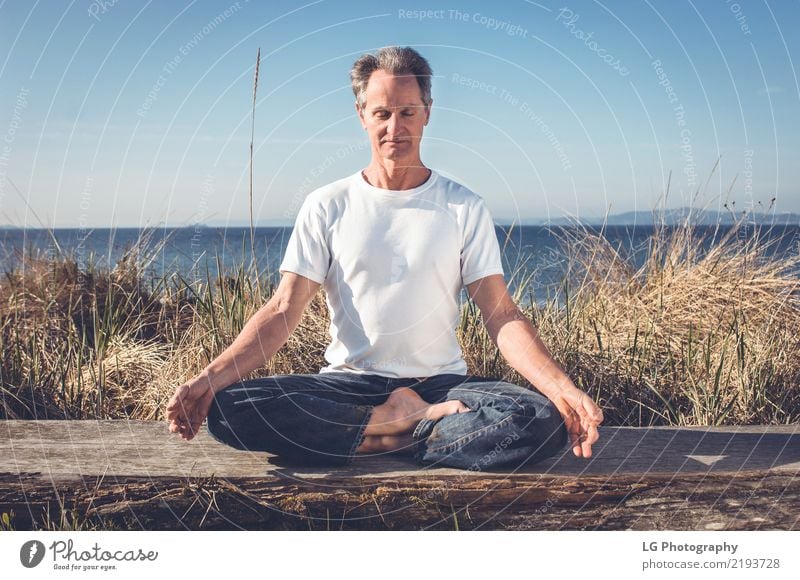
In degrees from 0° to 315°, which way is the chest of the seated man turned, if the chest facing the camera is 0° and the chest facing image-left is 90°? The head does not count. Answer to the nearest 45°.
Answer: approximately 0°
